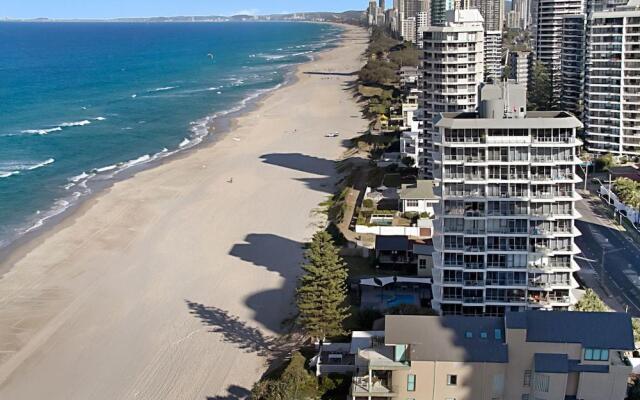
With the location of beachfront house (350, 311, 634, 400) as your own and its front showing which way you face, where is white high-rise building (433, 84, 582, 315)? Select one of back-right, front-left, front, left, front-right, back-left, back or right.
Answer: right

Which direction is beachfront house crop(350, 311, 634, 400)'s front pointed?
to the viewer's left

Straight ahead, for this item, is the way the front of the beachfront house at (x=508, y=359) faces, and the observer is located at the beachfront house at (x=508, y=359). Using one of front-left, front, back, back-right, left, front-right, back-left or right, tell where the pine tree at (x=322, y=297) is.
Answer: front-right

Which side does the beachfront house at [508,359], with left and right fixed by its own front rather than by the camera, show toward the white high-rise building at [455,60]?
right

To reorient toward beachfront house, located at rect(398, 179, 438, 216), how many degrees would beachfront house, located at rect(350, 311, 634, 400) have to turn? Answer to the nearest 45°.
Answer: approximately 90° to its right

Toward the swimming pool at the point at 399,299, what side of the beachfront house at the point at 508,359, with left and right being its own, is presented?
right

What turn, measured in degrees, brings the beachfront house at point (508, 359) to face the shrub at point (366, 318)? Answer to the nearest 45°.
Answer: approximately 45° to its right
